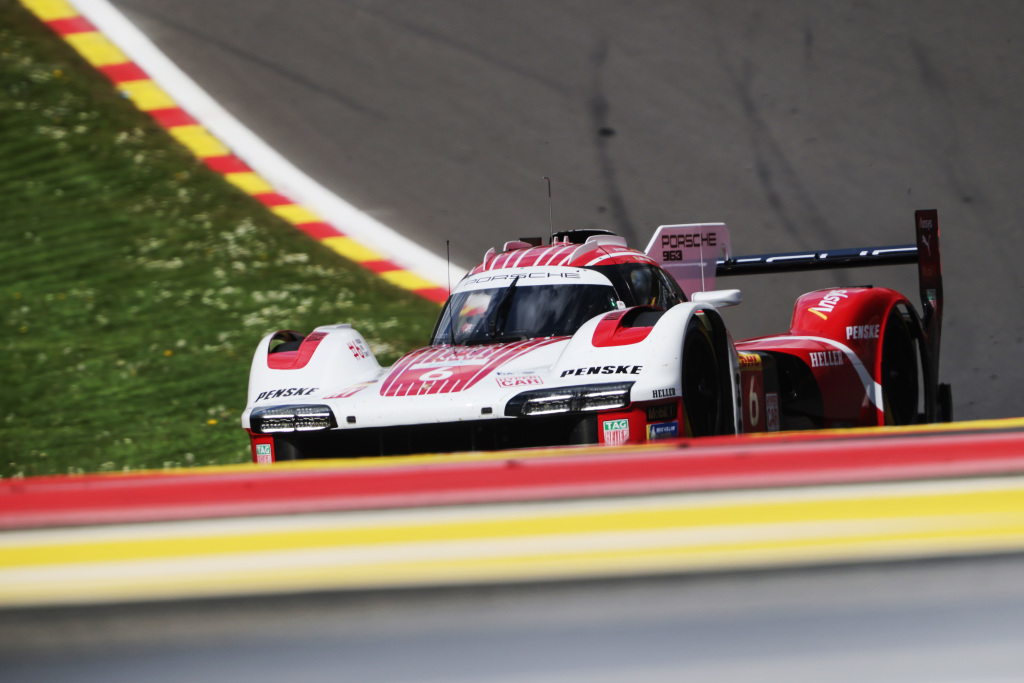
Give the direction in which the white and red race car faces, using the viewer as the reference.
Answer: facing the viewer and to the left of the viewer
